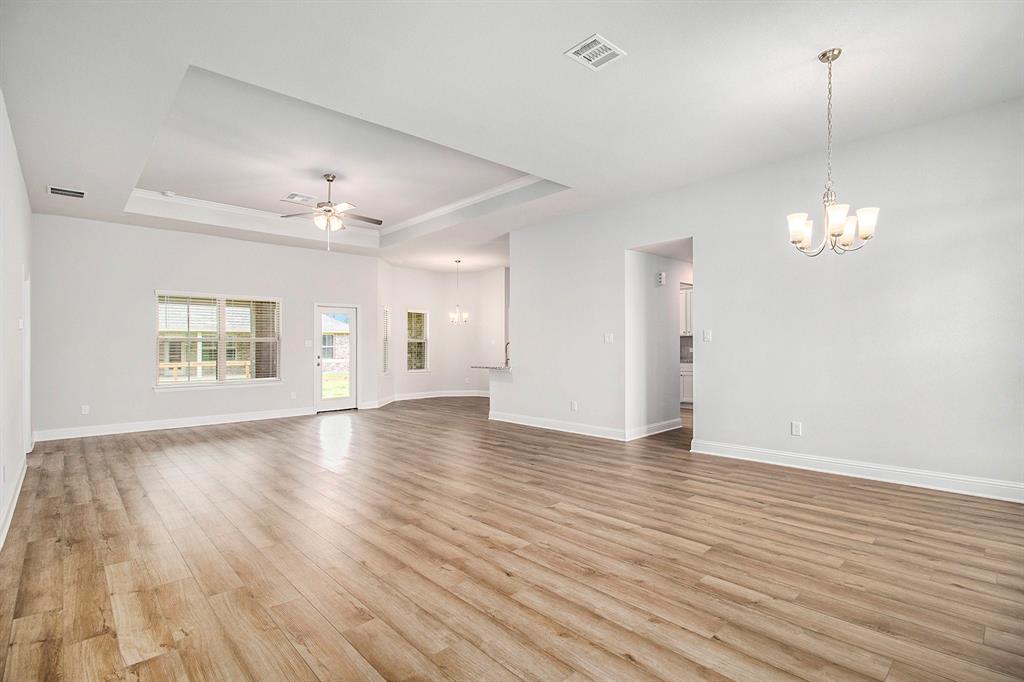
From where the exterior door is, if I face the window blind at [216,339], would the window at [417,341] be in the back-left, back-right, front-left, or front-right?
back-right

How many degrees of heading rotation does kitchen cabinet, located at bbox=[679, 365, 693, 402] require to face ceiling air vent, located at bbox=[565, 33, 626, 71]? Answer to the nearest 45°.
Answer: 0° — it already faces it

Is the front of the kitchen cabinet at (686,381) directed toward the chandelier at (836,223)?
yes

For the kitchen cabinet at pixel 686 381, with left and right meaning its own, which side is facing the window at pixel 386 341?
right

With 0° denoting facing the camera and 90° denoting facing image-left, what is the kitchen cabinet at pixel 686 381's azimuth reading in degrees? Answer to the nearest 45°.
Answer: approximately 0°

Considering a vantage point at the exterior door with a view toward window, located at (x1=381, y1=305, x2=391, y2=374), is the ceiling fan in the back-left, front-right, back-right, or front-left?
back-right

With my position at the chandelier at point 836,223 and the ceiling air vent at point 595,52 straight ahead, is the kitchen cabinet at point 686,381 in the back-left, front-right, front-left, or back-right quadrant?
back-right

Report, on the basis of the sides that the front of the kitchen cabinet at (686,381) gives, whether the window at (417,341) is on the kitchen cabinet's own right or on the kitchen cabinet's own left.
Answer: on the kitchen cabinet's own right

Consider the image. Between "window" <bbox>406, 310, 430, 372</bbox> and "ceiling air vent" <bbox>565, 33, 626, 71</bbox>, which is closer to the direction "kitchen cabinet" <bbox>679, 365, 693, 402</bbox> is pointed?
the ceiling air vent

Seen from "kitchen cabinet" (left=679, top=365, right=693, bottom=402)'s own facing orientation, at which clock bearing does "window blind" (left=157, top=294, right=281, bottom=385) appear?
The window blind is roughly at 2 o'clock from the kitchen cabinet.
